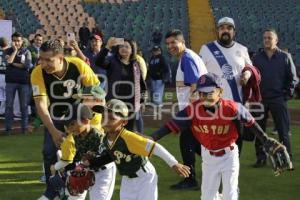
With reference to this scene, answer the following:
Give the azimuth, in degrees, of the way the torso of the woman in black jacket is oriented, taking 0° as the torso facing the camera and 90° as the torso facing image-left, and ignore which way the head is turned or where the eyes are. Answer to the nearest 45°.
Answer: approximately 0°

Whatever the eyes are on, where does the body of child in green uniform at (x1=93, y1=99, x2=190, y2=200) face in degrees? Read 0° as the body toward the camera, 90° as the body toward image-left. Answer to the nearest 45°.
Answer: approximately 45°

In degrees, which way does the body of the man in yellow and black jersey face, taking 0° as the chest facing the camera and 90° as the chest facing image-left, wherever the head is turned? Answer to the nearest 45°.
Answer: approximately 0°

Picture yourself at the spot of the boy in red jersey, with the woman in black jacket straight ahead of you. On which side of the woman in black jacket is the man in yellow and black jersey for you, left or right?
left

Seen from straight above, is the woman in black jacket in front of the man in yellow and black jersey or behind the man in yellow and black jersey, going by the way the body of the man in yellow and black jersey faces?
behind

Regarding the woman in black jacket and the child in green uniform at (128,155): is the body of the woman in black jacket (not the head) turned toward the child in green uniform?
yes

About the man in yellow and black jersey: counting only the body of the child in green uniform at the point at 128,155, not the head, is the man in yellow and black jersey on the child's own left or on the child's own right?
on the child's own right

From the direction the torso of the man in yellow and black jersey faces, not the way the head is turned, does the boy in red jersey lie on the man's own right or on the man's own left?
on the man's own left

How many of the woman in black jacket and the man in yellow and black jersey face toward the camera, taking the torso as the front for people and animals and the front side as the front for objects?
2

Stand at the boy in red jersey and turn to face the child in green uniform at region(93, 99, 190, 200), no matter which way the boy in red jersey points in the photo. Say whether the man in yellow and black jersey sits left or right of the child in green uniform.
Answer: right
